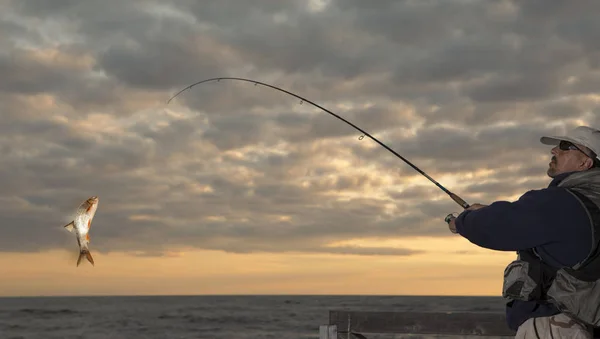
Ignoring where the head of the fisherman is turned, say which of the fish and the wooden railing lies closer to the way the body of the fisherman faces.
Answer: the fish

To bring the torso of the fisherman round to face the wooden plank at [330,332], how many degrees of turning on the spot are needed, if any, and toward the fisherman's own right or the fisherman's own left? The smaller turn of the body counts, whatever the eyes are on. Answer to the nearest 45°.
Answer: approximately 45° to the fisherman's own right

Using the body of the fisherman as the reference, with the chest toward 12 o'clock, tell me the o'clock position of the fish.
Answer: The fish is roughly at 1 o'clock from the fisherman.

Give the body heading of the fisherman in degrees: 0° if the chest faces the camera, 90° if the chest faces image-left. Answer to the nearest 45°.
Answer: approximately 90°

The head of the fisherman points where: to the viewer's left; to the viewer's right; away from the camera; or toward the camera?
to the viewer's left
